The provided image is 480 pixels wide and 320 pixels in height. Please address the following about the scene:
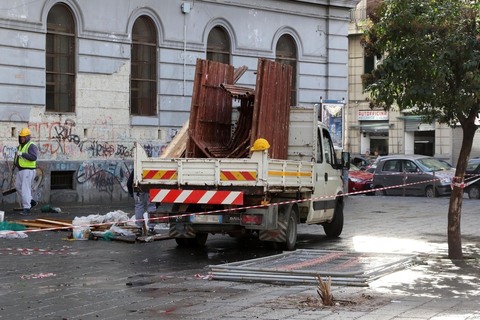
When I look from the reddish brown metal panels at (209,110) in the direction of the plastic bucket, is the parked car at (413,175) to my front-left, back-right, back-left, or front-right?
back-right

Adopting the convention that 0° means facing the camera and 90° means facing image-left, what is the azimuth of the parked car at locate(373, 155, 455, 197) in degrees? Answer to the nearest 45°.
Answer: approximately 315°

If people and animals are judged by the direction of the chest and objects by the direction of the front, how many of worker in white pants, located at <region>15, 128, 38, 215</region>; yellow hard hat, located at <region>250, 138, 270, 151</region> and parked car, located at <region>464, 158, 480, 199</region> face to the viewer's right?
1
